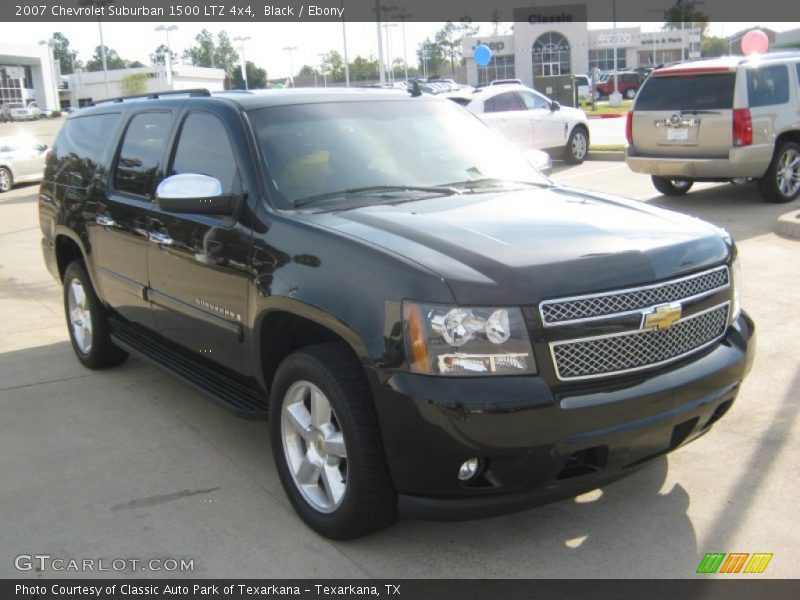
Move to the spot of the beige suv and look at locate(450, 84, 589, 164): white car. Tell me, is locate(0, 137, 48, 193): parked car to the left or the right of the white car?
left

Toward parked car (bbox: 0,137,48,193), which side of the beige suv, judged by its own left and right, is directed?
left

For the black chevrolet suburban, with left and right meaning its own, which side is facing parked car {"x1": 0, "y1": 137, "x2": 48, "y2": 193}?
back

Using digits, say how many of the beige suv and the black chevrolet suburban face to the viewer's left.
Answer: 0

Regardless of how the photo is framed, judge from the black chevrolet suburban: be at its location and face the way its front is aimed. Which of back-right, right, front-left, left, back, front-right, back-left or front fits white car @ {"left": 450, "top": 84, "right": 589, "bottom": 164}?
back-left

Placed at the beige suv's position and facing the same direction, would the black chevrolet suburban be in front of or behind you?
behind

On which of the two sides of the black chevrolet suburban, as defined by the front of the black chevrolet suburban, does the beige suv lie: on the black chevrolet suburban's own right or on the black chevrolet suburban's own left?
on the black chevrolet suburban's own left

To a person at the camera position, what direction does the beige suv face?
facing away from the viewer and to the right of the viewer

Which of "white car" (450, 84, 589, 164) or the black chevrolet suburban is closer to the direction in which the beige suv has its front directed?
the white car

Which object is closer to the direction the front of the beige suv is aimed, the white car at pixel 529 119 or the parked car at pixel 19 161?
the white car
